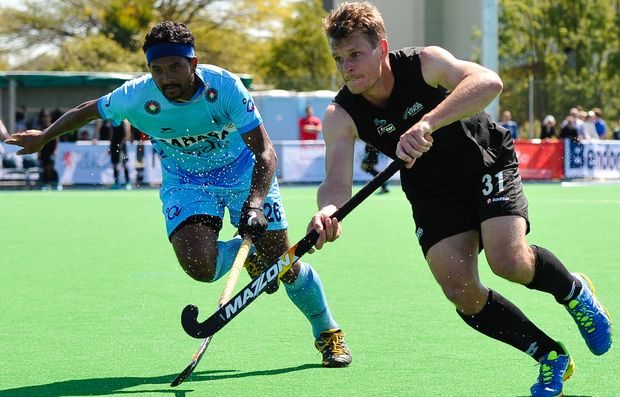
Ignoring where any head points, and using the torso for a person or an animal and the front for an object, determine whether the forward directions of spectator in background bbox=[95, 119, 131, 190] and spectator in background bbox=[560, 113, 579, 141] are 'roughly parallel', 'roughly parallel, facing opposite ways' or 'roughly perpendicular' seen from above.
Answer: roughly parallel

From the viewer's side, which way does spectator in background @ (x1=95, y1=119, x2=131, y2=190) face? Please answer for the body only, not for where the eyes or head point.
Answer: toward the camera

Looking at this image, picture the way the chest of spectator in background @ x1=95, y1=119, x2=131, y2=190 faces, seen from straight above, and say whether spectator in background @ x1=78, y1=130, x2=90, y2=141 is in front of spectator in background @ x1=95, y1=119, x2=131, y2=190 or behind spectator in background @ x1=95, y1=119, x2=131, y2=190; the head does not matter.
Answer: behind

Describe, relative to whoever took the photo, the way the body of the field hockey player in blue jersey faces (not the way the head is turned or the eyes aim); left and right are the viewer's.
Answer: facing the viewer

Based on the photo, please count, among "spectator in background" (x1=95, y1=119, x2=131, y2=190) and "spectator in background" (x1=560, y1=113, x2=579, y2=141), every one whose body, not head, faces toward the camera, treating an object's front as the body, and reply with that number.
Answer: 2

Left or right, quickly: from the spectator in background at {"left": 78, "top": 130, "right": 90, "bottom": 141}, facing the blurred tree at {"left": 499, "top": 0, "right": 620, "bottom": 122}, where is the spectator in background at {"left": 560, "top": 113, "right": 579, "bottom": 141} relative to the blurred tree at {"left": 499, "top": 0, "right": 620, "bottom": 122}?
right

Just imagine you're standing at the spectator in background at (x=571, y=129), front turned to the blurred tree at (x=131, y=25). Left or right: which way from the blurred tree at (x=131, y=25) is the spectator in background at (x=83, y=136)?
left

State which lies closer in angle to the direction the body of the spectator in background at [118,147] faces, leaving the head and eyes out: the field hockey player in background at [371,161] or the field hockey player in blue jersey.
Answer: the field hockey player in blue jersey

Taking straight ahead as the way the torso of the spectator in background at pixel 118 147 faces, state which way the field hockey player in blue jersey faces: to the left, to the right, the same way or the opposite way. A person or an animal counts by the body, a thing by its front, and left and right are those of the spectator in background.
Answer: the same way

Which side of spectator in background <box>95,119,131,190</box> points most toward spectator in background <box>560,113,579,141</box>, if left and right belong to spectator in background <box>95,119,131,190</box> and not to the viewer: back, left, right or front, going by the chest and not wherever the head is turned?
left

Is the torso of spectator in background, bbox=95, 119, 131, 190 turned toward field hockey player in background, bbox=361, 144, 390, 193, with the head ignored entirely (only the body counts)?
no

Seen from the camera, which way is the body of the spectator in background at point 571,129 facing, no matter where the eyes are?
toward the camera

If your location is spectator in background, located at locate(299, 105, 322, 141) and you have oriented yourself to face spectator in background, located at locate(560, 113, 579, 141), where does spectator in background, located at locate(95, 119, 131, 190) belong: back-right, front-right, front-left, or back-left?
back-right

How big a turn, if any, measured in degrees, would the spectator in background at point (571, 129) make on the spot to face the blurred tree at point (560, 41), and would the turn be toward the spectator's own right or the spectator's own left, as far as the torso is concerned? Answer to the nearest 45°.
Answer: approximately 180°

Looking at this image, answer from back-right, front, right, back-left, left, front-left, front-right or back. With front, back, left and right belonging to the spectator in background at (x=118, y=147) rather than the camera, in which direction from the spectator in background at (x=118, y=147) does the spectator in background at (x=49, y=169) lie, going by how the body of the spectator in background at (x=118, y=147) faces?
back-right

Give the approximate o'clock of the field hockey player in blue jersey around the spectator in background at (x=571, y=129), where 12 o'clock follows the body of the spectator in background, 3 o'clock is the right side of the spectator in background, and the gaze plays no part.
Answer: The field hockey player in blue jersey is roughly at 12 o'clock from the spectator in background.
